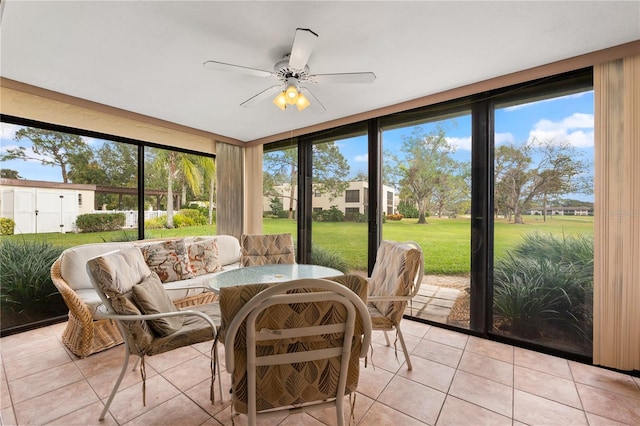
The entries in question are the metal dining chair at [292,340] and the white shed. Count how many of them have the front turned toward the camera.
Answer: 1

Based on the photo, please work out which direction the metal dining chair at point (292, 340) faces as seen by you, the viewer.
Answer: facing away from the viewer

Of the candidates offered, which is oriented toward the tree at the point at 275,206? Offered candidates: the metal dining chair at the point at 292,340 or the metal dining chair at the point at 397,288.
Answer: the metal dining chair at the point at 292,340

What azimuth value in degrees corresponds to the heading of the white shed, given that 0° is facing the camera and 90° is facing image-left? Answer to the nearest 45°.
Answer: approximately 0°

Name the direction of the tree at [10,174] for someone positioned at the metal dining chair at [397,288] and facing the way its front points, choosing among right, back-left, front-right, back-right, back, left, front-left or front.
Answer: front-right

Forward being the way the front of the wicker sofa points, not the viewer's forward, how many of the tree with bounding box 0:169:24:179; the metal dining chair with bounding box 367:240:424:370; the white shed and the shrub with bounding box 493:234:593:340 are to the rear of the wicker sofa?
2

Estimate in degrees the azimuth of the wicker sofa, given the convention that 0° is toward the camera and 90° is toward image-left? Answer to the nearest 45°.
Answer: approximately 315°

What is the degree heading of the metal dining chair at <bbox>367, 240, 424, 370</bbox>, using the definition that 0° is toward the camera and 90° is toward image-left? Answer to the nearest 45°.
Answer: approximately 45°

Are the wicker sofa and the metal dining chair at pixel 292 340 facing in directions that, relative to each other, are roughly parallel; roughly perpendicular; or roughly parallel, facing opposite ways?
roughly perpendicular

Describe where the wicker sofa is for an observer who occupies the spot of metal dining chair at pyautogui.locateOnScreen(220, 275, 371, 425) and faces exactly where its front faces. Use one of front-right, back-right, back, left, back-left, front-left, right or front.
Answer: front-left

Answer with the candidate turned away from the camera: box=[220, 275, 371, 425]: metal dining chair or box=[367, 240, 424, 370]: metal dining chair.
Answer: box=[220, 275, 371, 425]: metal dining chair
